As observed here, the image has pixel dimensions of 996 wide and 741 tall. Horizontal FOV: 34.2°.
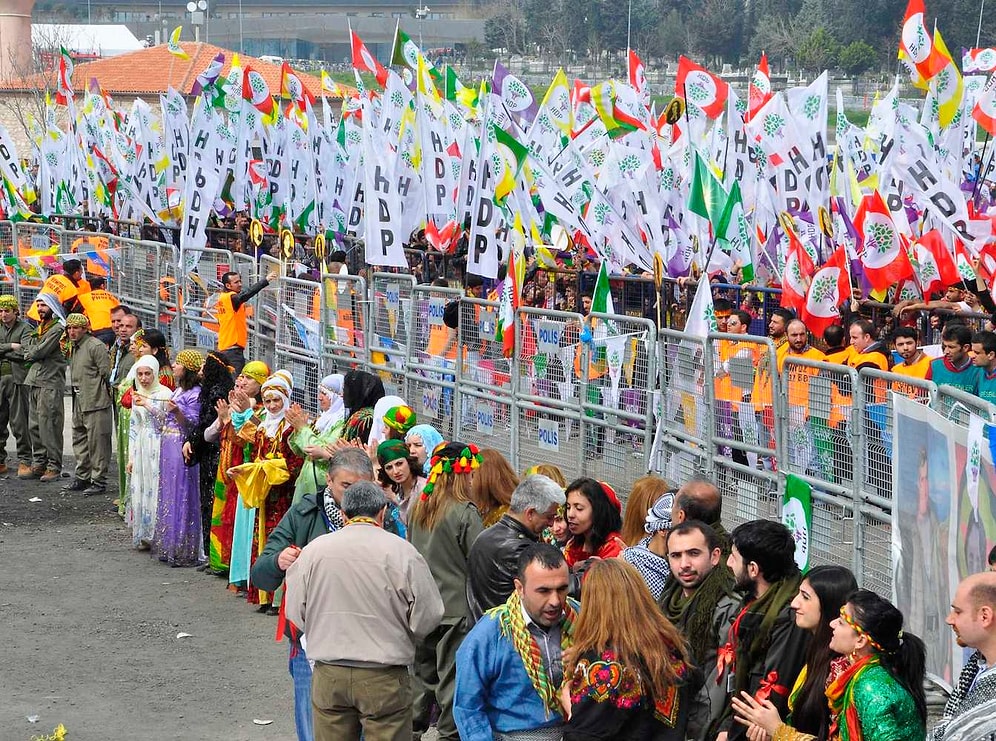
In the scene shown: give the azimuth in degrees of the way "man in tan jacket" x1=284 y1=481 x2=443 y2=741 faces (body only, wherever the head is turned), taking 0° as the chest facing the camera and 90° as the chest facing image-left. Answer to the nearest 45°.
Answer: approximately 180°

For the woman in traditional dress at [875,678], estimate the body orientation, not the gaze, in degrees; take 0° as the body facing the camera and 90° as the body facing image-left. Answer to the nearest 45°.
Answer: approximately 90°

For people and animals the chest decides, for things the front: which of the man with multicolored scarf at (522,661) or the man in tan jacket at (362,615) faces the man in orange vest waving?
the man in tan jacket

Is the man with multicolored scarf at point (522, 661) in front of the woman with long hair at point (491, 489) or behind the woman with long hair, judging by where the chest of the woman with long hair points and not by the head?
behind

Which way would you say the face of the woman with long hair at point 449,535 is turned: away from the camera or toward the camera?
away from the camera

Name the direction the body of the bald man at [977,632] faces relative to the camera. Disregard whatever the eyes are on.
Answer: to the viewer's left

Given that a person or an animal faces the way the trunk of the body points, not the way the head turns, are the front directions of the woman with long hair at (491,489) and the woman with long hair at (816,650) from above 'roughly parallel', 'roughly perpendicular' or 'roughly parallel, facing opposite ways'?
roughly perpendicular

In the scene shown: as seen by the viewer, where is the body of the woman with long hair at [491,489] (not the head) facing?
away from the camera

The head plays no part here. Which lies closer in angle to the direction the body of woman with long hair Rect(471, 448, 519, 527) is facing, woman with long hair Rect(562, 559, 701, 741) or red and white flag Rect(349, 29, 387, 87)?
the red and white flag
